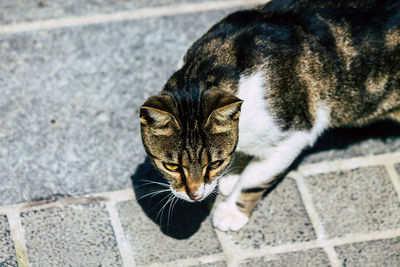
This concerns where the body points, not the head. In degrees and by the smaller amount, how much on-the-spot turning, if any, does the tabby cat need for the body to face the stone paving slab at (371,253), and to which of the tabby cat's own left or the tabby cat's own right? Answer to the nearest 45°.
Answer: approximately 135° to the tabby cat's own left

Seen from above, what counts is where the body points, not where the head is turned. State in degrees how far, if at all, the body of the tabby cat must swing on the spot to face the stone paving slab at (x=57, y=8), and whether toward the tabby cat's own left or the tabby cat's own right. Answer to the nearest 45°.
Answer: approximately 90° to the tabby cat's own right

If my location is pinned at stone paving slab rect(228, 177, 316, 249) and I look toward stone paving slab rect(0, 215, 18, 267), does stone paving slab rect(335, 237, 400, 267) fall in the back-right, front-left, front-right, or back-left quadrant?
back-left

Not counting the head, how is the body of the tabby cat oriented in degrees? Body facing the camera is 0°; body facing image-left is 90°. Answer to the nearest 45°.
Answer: approximately 45°

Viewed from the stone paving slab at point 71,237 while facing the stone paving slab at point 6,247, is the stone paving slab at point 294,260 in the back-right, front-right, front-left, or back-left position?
back-left

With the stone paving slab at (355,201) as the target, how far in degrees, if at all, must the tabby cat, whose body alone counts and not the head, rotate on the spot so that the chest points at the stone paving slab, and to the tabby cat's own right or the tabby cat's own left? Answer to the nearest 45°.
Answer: approximately 135° to the tabby cat's own left

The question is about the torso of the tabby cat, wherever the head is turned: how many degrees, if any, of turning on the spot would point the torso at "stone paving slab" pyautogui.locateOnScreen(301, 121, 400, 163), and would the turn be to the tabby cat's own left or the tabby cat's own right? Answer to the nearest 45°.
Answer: approximately 180°

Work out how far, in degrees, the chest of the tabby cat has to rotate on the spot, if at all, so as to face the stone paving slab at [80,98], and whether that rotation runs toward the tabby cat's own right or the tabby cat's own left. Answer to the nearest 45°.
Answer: approximately 45° to the tabby cat's own right
